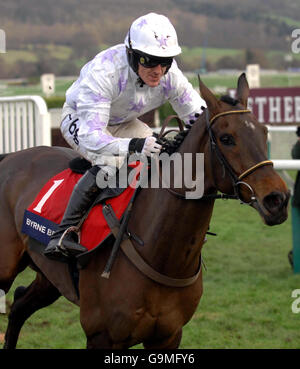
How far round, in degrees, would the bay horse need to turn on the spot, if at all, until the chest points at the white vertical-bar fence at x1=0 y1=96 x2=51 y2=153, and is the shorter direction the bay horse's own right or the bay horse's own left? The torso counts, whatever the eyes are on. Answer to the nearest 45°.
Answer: approximately 180°

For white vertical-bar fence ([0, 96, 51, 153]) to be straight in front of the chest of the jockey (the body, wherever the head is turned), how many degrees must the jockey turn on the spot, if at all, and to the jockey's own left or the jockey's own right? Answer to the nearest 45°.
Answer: approximately 135° to the jockey's own left

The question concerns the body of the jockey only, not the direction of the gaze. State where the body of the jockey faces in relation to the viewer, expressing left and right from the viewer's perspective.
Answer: facing the viewer and to the right of the viewer

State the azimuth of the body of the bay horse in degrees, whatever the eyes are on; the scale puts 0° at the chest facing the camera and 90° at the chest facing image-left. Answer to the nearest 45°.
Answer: approximately 315°
